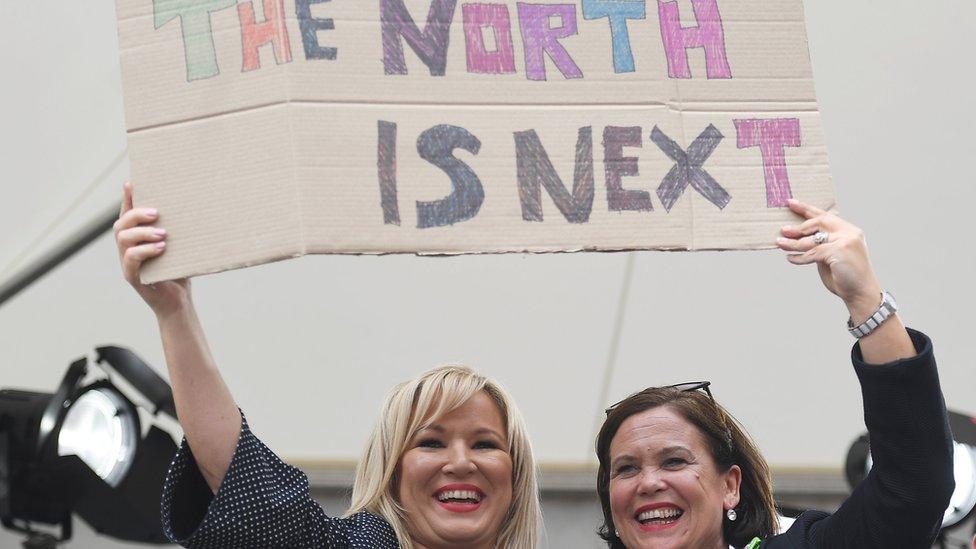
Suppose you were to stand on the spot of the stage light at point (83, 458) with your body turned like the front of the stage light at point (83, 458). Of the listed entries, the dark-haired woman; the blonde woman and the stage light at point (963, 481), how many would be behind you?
0

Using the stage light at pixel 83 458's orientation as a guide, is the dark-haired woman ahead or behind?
ahead

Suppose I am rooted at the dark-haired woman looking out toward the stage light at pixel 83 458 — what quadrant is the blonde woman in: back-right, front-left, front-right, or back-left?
front-left

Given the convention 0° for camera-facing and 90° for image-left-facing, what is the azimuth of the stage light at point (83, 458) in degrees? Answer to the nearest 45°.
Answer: approximately 315°

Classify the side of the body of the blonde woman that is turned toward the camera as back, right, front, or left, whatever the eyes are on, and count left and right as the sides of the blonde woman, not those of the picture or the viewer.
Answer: front

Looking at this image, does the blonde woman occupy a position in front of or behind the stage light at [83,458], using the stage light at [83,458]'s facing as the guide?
in front

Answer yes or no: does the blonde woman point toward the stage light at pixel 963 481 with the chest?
no

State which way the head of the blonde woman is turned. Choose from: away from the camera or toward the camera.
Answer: toward the camera

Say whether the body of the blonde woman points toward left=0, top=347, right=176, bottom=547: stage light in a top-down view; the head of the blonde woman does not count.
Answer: no

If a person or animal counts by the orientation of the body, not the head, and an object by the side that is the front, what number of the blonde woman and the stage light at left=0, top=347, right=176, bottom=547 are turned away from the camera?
0
